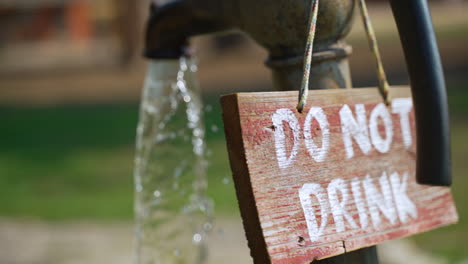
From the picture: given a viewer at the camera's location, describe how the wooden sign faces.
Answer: facing the viewer and to the right of the viewer

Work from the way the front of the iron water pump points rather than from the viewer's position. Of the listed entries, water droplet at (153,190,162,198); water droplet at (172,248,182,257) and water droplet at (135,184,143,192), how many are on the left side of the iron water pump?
0

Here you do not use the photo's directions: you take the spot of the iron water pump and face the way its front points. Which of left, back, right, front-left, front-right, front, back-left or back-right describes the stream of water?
front-right

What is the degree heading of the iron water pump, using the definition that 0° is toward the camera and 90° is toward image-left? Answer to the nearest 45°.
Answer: approximately 90°

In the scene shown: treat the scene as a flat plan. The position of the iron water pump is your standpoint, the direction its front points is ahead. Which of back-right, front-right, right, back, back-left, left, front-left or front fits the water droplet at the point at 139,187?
front-right

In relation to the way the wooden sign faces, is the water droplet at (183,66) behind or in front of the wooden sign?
behind
